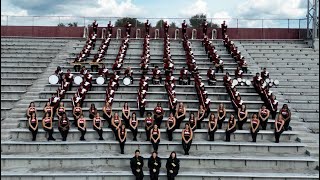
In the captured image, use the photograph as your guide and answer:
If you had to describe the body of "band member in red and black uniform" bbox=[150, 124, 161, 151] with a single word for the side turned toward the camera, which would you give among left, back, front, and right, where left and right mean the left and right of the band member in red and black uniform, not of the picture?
front

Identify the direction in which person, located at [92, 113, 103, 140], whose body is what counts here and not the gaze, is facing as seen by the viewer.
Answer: toward the camera

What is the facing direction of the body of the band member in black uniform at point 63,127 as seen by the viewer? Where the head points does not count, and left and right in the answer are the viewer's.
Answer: facing the viewer

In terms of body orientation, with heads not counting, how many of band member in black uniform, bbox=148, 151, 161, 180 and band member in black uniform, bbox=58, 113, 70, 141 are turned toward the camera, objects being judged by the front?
2

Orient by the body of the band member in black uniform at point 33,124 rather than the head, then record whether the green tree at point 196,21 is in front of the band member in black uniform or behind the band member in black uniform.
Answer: behind

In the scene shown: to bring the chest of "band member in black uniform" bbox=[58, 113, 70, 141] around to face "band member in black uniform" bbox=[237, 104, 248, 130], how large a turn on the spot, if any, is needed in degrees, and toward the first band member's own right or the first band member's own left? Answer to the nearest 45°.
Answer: approximately 90° to the first band member's own left

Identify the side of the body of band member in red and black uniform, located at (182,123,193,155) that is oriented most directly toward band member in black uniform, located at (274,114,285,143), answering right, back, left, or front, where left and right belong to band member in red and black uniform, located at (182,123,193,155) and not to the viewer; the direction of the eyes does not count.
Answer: left

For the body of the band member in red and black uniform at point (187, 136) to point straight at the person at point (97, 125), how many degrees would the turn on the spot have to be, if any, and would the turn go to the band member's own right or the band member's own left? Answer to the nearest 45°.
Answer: approximately 90° to the band member's own right

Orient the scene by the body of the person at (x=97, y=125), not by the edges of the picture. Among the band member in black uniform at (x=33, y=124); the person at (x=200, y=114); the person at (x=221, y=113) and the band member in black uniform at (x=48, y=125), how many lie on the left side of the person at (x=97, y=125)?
2

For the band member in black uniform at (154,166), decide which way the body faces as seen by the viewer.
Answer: toward the camera

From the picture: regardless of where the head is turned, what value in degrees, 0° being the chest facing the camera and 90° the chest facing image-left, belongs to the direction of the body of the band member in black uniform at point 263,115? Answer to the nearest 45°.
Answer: approximately 0°
